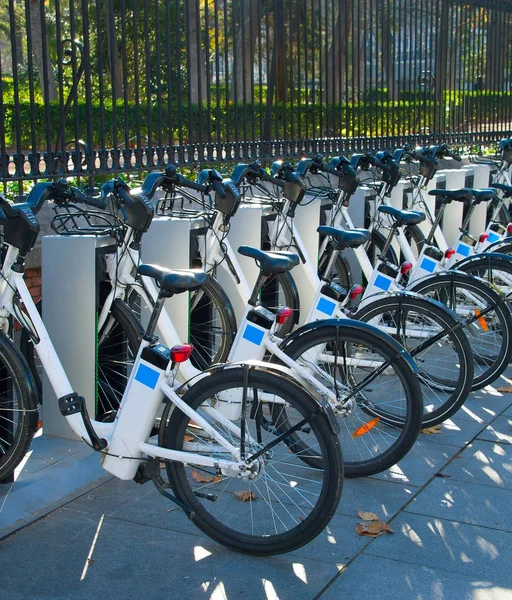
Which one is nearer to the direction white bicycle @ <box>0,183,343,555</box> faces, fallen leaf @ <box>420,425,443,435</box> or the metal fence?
the metal fence

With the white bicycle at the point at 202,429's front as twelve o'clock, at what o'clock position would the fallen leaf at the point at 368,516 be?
The fallen leaf is roughly at 4 o'clock from the white bicycle.

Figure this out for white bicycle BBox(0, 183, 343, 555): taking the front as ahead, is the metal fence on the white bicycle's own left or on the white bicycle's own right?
on the white bicycle's own right

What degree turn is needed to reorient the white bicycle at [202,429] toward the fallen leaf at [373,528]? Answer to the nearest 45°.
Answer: approximately 135° to its right

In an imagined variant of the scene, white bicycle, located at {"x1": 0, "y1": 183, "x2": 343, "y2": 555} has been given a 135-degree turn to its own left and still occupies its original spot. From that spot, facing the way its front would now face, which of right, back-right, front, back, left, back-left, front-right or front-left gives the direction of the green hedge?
back

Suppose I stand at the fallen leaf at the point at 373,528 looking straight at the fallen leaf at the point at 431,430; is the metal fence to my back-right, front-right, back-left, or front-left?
front-left

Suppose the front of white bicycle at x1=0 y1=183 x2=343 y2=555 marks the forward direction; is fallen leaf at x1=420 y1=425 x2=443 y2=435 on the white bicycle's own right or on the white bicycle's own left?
on the white bicycle's own right

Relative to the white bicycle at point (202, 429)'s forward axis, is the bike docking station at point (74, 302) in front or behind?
in front

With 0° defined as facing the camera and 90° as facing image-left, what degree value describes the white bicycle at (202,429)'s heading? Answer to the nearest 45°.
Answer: approximately 135°
